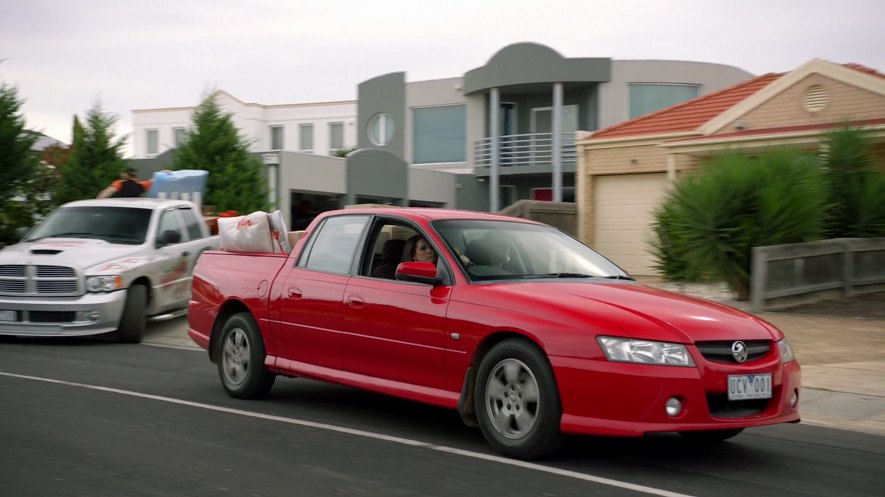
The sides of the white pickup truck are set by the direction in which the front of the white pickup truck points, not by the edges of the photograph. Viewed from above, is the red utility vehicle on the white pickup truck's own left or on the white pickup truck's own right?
on the white pickup truck's own left

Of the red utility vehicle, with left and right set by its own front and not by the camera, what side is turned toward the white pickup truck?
back

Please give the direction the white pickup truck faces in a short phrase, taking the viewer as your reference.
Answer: facing the viewer and to the left of the viewer

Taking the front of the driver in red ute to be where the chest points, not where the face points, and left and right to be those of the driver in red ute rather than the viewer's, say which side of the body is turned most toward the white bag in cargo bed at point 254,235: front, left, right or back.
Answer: back

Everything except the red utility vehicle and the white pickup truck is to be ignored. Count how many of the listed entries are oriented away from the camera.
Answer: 0

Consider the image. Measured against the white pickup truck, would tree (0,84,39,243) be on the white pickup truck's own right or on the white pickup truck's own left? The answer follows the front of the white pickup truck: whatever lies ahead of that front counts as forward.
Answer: on the white pickup truck's own right

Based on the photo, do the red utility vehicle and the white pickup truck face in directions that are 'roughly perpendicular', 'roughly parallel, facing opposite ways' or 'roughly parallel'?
roughly perpendicular

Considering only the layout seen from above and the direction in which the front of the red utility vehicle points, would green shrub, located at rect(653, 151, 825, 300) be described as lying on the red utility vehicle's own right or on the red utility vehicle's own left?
on the red utility vehicle's own left

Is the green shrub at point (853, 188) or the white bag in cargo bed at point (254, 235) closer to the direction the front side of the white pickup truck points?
the white bag in cargo bed

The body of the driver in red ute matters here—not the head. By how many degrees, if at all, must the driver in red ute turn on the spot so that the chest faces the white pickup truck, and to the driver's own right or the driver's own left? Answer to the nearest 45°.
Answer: approximately 180°

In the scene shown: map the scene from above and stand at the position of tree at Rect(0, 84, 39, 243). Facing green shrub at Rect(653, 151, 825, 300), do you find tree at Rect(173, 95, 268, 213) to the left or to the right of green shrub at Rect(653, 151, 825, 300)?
left

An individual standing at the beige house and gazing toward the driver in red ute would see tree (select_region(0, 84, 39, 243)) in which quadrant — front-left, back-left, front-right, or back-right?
front-right

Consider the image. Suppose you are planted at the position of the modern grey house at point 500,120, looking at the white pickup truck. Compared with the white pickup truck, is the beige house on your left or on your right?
left

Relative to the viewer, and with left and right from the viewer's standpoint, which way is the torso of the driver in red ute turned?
facing the viewer and to the right of the viewer

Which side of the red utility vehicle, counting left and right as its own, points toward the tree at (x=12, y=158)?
back

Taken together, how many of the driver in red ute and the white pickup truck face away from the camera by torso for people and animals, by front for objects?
0
